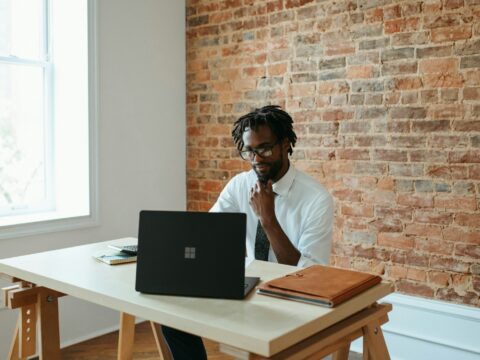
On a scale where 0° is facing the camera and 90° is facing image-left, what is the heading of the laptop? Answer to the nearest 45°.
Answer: approximately 225°

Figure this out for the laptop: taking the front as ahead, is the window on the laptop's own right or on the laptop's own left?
on the laptop's own left

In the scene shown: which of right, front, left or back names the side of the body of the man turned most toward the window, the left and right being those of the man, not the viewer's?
right

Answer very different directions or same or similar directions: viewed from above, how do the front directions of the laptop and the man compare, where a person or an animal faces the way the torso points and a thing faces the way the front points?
very different directions

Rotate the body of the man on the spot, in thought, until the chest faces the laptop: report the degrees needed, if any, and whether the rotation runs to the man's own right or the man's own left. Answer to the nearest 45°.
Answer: approximately 45° to the man's own left

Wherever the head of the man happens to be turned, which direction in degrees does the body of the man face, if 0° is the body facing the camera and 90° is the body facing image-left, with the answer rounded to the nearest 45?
approximately 45°

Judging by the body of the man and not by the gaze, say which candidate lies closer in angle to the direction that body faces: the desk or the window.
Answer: the desk
